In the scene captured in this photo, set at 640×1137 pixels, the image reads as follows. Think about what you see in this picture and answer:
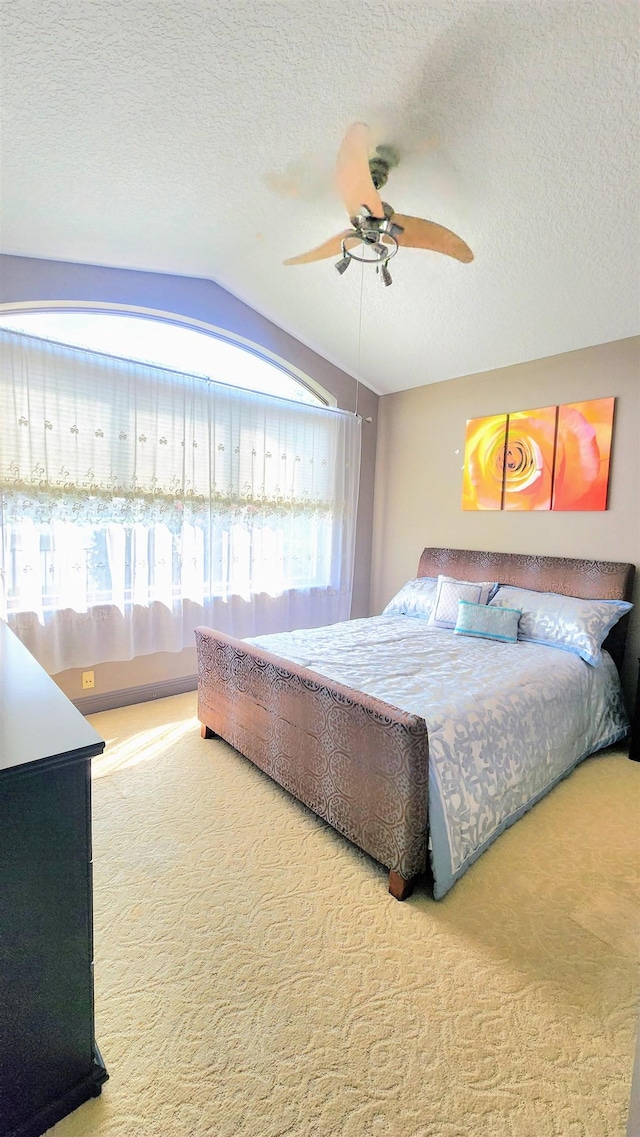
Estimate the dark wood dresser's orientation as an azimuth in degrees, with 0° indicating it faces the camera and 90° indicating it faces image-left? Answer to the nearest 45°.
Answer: approximately 225°

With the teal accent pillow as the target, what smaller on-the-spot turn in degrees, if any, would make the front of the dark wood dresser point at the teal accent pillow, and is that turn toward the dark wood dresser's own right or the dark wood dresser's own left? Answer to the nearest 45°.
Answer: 0° — it already faces it

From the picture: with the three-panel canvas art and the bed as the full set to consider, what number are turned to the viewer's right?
0

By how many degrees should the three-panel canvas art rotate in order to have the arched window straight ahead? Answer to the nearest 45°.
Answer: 0° — it already faces it

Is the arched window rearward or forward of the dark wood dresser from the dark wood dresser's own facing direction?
forward

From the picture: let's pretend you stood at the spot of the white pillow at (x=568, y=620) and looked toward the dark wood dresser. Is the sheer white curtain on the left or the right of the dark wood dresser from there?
right

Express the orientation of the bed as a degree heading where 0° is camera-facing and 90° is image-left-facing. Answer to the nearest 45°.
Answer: approximately 45°

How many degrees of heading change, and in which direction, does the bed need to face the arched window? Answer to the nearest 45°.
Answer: approximately 90° to its right

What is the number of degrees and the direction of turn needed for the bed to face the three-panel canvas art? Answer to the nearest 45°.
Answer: approximately 180°
